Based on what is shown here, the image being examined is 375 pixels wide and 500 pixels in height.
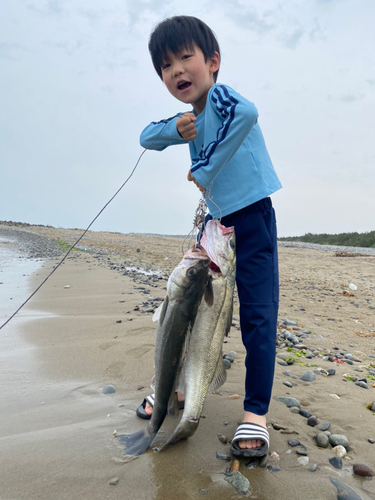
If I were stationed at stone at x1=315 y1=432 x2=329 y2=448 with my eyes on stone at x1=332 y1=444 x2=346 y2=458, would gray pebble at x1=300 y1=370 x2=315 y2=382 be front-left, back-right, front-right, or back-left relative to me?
back-left

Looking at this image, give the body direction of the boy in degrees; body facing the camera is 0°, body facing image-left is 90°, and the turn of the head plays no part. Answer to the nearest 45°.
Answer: approximately 45°
